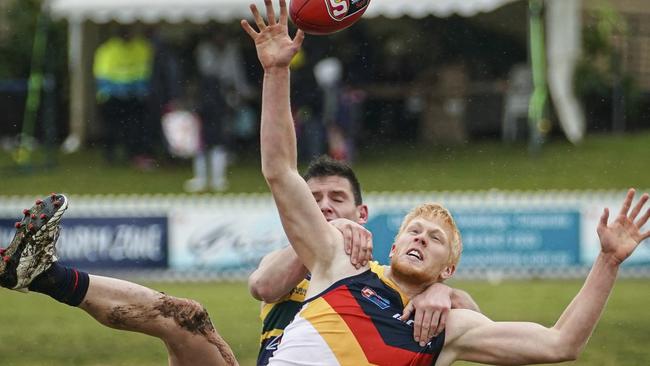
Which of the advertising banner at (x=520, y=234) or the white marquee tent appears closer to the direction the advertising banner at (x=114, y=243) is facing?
the advertising banner

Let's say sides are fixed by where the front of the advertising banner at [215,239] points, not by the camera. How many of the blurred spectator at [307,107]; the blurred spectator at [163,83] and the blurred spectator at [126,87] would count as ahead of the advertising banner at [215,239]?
0

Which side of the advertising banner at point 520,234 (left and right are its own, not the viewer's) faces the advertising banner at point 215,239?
right

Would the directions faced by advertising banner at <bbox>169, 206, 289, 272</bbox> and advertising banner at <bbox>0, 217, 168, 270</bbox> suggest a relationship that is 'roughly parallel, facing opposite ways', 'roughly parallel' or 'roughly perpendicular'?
roughly parallel

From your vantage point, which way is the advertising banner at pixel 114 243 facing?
toward the camera

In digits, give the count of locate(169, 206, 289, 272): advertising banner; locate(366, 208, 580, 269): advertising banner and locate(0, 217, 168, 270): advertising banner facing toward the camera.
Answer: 3

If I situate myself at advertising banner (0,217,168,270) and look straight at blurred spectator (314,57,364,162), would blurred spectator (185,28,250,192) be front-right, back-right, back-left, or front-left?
front-left

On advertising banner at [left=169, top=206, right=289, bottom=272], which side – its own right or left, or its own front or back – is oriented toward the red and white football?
front

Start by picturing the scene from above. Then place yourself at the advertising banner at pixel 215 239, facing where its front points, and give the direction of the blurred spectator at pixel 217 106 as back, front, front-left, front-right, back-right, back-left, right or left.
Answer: back

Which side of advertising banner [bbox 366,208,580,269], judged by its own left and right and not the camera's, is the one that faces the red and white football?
front

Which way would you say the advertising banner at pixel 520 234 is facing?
toward the camera

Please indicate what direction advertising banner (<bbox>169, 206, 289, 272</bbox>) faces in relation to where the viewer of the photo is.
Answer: facing the viewer

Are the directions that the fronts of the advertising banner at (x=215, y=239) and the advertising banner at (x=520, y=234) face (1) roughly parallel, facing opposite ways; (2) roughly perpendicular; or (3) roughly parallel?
roughly parallel

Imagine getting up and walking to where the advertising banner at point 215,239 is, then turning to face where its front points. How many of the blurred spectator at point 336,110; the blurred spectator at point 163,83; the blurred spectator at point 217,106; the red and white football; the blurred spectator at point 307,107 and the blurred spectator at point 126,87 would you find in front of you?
1
